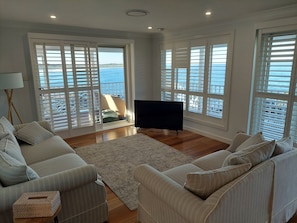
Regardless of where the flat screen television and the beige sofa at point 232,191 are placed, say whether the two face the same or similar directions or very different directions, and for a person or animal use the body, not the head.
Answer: very different directions

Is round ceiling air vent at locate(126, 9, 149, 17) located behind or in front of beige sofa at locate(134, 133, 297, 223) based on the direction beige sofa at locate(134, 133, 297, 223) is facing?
in front

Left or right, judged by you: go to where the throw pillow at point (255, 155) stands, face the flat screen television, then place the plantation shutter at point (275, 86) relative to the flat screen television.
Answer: right

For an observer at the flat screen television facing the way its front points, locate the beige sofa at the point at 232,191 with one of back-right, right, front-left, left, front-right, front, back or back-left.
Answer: front

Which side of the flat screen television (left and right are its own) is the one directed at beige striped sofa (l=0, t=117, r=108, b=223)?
front

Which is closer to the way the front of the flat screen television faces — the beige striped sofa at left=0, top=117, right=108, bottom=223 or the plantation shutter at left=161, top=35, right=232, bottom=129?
the beige striped sofa

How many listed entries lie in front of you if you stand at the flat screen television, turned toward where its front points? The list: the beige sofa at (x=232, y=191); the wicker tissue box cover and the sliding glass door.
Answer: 2

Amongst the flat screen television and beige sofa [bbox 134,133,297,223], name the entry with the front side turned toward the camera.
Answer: the flat screen television

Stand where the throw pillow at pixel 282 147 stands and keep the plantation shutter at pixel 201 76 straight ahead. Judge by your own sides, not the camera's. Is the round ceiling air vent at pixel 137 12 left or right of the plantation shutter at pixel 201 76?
left

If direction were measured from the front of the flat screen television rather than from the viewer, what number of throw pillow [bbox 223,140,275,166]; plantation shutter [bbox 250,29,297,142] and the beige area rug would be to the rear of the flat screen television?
0

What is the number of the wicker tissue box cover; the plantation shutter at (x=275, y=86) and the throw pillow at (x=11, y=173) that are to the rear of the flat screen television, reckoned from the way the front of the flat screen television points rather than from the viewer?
0

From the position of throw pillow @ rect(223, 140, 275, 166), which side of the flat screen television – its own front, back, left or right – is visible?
front

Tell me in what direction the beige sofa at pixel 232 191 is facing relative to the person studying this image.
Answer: facing away from the viewer and to the left of the viewer

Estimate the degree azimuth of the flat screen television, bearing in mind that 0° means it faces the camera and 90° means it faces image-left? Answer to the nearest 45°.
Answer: approximately 0°

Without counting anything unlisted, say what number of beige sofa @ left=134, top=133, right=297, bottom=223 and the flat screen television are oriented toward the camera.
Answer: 1

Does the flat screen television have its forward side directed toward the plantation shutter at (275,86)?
no

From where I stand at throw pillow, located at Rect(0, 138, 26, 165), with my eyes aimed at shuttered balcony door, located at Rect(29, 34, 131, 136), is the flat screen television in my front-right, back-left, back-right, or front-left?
front-right

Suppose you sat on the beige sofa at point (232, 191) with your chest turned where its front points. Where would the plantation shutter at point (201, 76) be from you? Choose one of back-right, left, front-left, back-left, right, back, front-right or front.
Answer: front-right
